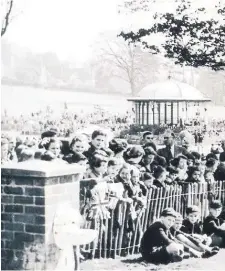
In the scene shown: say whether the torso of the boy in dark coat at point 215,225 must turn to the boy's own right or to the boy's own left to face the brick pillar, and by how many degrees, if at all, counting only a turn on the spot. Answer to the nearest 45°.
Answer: approximately 90° to the boy's own right

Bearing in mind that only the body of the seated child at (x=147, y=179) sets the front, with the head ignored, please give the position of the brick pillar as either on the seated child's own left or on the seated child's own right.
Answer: on the seated child's own right

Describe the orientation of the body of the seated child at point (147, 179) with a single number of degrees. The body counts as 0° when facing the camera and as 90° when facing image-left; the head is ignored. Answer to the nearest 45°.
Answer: approximately 315°

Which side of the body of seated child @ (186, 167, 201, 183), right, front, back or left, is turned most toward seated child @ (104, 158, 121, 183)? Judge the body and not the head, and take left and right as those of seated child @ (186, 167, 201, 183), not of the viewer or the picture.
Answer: right

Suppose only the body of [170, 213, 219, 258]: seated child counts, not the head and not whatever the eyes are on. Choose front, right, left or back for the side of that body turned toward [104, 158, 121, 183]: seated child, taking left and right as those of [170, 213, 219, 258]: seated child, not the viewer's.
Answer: back

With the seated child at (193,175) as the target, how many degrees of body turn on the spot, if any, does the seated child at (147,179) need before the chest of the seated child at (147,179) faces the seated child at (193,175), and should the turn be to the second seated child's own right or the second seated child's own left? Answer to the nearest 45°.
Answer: approximately 90° to the second seated child's own left
